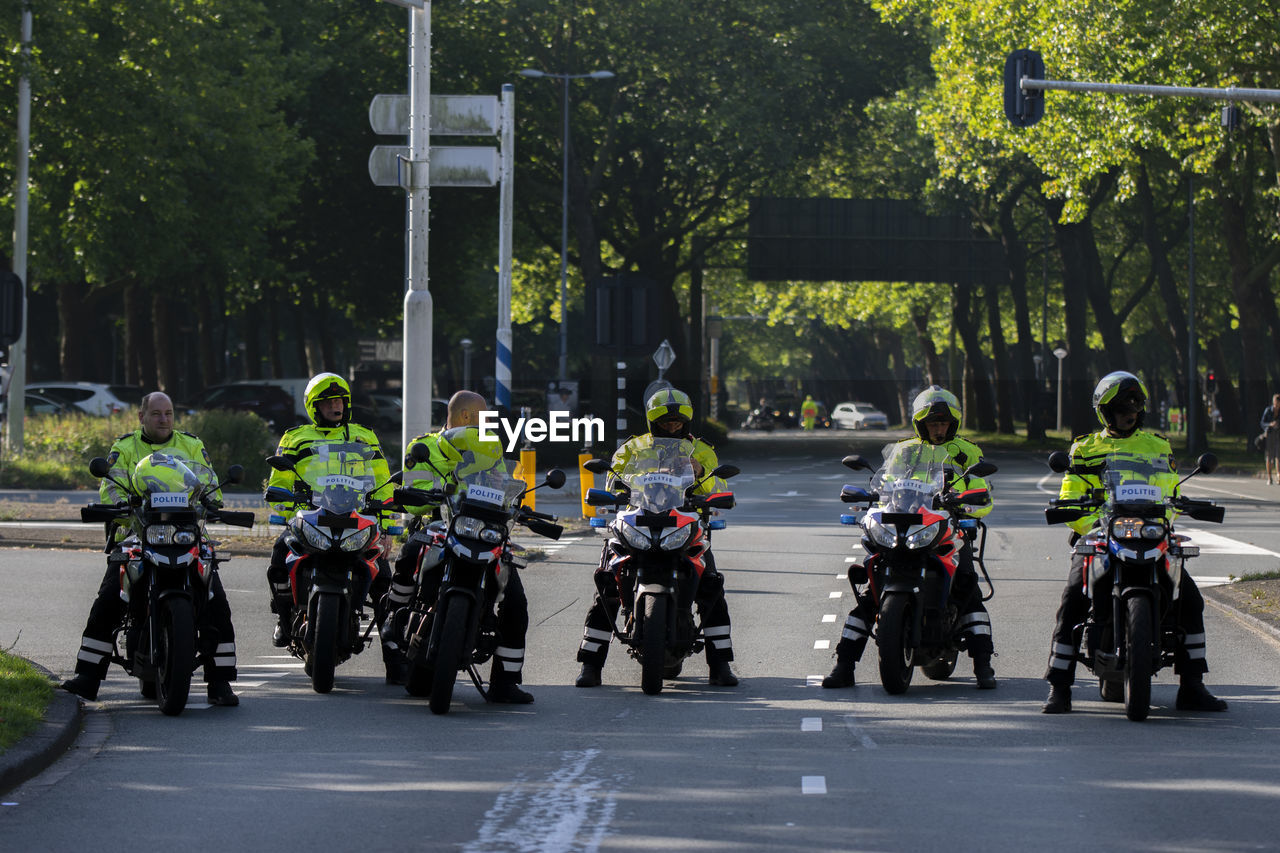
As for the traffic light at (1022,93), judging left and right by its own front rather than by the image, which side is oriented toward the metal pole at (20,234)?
left

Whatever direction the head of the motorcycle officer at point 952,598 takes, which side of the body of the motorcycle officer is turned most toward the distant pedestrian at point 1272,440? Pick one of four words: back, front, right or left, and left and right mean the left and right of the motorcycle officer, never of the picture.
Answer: back

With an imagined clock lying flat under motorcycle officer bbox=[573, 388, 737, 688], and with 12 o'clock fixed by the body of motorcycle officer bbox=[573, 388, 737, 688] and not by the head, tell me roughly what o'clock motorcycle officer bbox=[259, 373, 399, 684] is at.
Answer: motorcycle officer bbox=[259, 373, 399, 684] is roughly at 3 o'clock from motorcycle officer bbox=[573, 388, 737, 688].

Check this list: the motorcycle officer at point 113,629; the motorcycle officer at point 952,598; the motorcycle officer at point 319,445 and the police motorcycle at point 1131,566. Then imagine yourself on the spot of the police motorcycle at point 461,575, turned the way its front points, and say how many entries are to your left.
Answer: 2

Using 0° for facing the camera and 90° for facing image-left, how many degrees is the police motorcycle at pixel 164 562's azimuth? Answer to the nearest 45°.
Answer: approximately 0°
